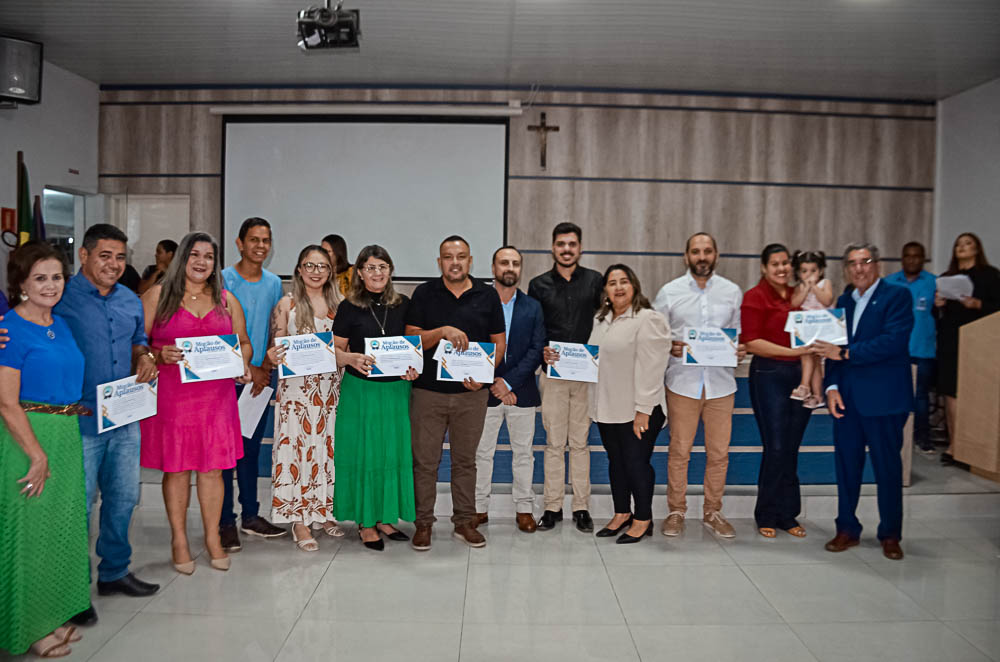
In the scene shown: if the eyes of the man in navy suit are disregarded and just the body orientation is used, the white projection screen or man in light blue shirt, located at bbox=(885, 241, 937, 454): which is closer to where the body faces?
the white projection screen

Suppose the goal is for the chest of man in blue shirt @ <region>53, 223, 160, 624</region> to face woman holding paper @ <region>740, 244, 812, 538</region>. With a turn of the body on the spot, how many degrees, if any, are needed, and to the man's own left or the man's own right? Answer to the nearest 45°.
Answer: approximately 45° to the man's own left

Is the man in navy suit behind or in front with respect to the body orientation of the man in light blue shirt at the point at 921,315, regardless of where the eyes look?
in front

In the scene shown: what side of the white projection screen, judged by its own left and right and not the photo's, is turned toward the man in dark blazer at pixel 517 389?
front

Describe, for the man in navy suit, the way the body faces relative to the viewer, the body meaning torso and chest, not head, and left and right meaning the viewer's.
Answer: facing the viewer and to the left of the viewer
